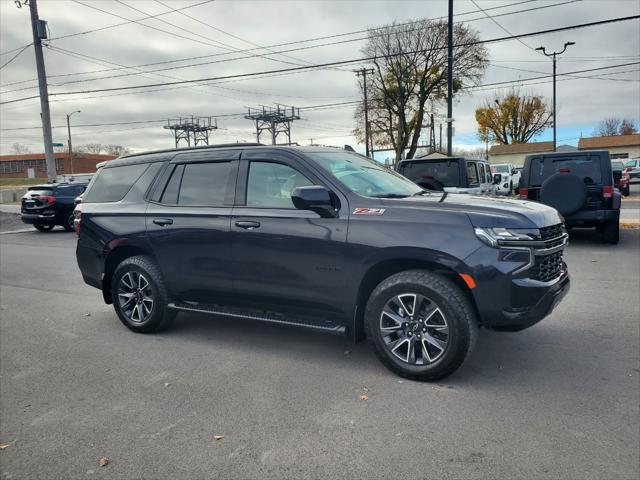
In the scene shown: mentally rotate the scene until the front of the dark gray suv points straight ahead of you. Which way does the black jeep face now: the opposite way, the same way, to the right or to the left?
to the left

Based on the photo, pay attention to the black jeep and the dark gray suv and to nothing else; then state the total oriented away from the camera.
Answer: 1

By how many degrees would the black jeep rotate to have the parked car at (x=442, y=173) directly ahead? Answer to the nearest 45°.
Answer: approximately 90° to its left

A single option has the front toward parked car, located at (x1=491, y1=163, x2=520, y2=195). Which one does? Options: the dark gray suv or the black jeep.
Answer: the black jeep

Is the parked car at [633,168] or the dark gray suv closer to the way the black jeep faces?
the parked car

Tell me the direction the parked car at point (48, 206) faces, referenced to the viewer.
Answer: facing away from the viewer and to the right of the viewer

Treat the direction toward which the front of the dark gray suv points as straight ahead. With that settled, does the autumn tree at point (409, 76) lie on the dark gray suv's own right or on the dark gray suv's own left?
on the dark gray suv's own left

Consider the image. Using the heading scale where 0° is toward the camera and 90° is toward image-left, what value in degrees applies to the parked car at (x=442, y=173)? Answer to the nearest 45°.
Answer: approximately 225°

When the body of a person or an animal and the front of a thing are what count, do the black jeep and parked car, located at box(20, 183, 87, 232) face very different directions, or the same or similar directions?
same or similar directions

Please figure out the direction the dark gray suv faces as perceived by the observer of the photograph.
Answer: facing the viewer and to the right of the viewer

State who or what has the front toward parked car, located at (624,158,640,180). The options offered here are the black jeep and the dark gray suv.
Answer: the black jeep

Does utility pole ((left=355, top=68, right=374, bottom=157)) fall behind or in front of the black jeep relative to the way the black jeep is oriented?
in front

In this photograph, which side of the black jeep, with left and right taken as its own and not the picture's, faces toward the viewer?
back

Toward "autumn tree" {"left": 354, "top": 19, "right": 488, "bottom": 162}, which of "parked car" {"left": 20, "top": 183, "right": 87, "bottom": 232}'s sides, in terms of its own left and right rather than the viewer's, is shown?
front

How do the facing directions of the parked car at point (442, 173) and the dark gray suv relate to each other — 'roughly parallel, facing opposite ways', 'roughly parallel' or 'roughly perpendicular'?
roughly perpendicular

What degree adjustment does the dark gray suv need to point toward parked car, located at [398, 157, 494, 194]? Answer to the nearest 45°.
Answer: approximately 135° to its left

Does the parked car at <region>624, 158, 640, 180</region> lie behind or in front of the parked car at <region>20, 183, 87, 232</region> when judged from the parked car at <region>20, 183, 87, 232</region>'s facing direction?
in front

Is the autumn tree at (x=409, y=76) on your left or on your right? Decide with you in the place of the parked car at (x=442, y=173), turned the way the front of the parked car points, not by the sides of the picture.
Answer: on your left

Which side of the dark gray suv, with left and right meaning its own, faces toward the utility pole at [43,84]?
back
